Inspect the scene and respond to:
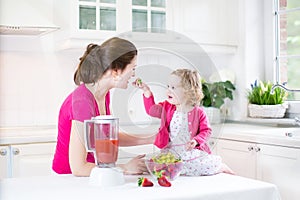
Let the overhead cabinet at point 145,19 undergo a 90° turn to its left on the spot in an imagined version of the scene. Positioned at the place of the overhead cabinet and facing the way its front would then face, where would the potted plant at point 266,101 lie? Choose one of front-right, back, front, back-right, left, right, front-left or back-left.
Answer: front

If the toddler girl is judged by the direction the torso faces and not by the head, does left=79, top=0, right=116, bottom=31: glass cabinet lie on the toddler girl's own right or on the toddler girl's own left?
on the toddler girl's own right

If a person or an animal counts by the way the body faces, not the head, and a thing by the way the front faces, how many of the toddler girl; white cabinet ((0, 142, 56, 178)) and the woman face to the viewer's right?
1

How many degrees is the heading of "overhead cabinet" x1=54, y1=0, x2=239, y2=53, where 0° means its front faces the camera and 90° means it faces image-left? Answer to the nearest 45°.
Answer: approximately 0°

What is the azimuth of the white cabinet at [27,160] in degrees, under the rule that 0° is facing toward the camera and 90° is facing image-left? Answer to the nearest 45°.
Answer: approximately 0°

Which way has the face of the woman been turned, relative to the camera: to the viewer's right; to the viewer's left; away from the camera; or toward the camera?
to the viewer's right

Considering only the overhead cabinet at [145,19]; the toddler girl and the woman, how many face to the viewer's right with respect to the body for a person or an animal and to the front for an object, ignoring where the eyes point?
1

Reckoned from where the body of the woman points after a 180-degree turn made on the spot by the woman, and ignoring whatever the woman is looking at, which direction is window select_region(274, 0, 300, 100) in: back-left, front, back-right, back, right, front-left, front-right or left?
back-right

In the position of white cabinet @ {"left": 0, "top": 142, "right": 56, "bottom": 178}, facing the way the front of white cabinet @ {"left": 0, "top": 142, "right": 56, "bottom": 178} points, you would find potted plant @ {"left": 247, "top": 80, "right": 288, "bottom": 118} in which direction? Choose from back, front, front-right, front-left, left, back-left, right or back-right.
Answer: left

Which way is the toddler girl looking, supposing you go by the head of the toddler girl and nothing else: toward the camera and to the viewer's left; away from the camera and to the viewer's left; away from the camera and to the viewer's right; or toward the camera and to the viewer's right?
toward the camera and to the viewer's left

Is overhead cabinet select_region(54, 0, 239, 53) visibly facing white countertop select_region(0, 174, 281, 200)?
yes

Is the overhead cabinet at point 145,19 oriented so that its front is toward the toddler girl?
yes

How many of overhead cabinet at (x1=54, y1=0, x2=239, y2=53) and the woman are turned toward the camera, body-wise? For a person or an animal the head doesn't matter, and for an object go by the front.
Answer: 1

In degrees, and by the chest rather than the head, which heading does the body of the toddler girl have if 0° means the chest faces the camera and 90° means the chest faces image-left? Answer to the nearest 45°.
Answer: approximately 45°

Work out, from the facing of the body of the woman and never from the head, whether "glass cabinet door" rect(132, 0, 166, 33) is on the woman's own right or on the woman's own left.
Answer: on the woman's own left

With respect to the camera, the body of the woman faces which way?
to the viewer's right
